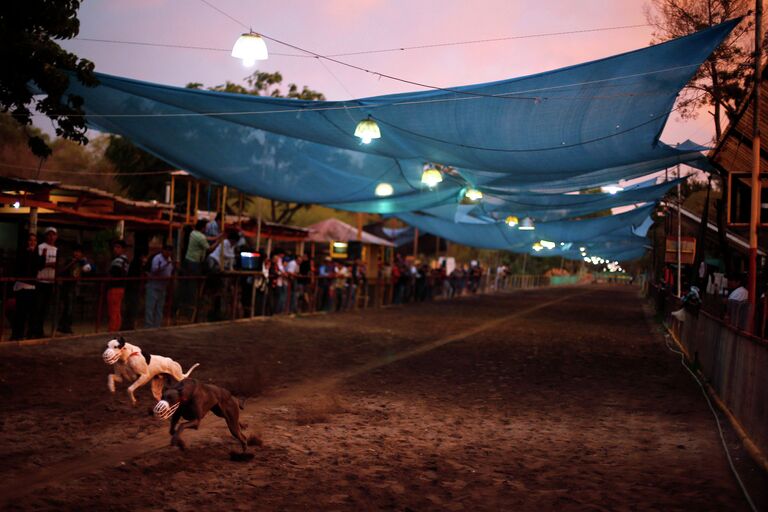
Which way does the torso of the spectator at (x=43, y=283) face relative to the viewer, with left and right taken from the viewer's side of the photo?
facing the viewer and to the right of the viewer

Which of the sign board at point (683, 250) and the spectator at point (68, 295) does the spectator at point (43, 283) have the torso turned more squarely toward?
the sign board

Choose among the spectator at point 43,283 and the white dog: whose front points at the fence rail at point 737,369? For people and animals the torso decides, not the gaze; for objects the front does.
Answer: the spectator

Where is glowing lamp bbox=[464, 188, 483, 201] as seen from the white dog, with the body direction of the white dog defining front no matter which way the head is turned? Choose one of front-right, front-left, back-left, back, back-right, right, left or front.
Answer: back

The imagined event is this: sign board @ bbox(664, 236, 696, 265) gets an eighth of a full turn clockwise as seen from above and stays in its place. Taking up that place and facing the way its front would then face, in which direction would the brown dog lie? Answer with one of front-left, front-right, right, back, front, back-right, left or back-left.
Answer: front-left

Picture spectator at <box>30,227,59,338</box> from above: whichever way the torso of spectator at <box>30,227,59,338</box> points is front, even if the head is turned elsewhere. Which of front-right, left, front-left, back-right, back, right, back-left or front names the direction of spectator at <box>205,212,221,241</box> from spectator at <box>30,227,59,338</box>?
left

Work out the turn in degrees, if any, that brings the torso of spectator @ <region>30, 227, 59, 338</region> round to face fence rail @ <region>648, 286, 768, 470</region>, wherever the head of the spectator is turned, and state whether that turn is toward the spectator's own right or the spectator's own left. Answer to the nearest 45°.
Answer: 0° — they already face it

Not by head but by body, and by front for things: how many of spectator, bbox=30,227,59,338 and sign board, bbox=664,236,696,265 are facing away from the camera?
0

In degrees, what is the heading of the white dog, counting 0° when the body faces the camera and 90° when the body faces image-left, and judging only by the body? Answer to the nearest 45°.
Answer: approximately 45°
